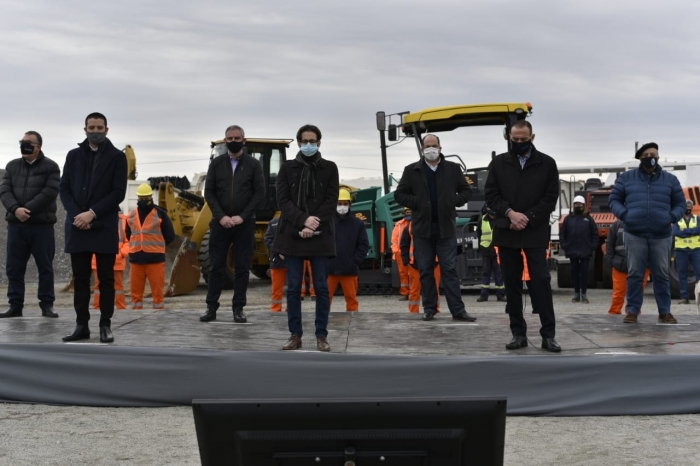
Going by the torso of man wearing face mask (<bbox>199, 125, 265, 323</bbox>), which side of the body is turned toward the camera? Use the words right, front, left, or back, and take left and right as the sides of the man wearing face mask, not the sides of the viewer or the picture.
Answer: front

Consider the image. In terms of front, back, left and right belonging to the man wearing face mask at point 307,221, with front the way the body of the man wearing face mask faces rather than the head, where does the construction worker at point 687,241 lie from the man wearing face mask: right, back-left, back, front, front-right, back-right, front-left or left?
back-left

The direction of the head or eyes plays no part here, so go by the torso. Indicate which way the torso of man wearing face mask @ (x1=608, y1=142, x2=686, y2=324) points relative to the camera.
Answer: toward the camera

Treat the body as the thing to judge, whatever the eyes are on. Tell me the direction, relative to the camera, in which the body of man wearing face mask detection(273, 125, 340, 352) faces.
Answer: toward the camera

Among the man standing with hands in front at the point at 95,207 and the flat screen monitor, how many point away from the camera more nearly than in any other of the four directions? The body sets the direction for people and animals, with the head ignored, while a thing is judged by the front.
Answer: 1

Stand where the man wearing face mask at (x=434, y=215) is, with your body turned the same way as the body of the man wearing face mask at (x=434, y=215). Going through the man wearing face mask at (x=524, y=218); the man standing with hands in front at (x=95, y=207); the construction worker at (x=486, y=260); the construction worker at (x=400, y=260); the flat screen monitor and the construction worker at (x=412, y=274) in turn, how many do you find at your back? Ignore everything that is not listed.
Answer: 3

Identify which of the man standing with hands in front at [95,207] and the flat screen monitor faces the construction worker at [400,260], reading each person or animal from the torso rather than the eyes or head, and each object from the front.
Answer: the flat screen monitor

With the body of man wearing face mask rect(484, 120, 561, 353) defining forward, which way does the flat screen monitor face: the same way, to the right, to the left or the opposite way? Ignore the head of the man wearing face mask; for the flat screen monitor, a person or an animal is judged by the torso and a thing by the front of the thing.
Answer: the opposite way

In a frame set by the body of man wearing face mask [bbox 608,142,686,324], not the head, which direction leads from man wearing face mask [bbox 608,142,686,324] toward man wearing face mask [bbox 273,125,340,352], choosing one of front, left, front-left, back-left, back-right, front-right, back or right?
front-right

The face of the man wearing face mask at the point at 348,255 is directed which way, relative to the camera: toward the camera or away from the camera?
toward the camera

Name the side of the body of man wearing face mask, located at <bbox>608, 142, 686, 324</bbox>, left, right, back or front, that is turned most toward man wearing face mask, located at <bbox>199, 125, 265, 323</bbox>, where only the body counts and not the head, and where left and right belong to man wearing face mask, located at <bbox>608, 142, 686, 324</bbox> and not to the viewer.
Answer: right

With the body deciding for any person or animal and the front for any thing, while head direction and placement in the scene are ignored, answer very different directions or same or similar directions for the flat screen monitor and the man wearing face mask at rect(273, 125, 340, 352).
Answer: very different directions

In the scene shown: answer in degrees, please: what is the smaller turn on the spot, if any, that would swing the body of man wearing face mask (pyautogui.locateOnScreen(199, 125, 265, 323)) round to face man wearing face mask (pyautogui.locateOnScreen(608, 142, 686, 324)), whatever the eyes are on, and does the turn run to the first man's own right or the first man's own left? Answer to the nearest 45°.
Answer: approximately 90° to the first man's own left

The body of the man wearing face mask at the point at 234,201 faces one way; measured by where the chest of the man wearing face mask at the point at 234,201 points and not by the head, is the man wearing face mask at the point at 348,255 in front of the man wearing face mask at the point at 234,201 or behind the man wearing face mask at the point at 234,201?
behind

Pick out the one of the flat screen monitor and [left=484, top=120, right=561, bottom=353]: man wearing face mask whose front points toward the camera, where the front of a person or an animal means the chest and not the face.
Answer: the man wearing face mask

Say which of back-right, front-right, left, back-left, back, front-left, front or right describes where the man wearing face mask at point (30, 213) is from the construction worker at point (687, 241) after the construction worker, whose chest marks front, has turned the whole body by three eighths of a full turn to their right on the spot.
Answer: left

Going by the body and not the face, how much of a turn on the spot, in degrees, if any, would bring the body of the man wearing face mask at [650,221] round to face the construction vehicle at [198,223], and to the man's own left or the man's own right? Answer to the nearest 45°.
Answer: approximately 135° to the man's own right
